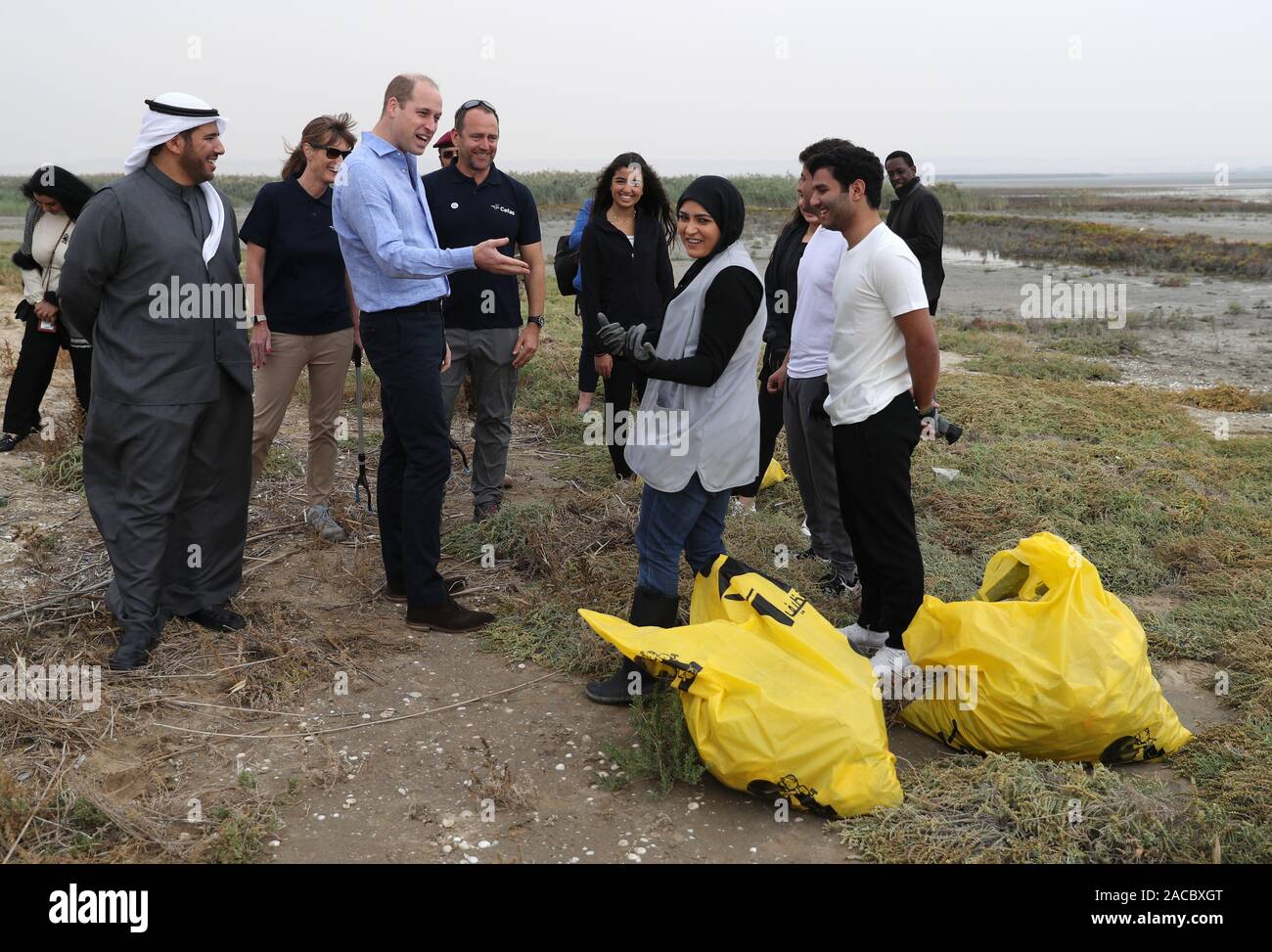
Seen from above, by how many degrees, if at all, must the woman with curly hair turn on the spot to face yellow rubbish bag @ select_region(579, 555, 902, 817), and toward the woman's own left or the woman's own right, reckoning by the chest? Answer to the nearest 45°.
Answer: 0° — they already face it

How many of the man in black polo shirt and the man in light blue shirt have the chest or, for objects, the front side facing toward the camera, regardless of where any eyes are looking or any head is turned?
1

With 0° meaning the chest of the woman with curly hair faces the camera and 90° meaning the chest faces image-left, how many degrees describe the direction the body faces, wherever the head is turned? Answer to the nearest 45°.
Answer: approximately 0°

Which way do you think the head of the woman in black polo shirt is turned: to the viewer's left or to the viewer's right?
to the viewer's right

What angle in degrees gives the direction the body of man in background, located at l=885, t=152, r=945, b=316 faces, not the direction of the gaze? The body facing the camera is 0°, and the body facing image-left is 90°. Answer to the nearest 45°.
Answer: approximately 45°

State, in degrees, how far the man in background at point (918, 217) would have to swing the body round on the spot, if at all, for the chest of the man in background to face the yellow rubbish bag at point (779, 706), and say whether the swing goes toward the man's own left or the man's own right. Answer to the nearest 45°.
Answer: approximately 45° to the man's own left

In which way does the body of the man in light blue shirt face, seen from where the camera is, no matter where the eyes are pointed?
to the viewer's right
